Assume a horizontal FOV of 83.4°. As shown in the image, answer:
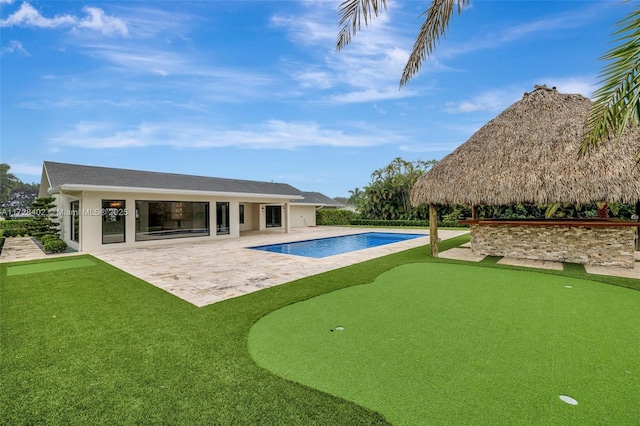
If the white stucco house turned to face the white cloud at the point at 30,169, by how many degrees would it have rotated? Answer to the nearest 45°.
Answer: approximately 180°

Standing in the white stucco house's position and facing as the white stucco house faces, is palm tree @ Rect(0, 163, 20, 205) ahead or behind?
behind

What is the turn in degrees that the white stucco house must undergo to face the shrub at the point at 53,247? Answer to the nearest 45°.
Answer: approximately 90° to its right

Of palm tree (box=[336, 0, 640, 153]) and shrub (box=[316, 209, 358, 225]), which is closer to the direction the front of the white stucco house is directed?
the palm tree

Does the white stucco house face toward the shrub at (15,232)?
no

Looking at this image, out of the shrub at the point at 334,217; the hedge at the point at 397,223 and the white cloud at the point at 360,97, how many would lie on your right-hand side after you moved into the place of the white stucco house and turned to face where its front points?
0

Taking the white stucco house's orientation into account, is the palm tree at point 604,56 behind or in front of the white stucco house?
in front

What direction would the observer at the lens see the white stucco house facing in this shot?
facing the viewer and to the right of the viewer

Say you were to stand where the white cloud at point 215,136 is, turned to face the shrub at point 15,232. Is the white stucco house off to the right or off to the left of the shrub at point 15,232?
left
